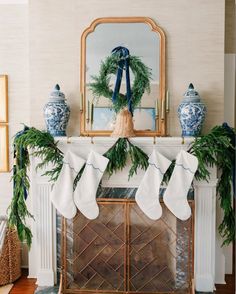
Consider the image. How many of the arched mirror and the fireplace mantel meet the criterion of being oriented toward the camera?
2

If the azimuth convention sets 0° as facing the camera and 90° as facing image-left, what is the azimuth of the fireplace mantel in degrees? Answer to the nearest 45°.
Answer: approximately 0°

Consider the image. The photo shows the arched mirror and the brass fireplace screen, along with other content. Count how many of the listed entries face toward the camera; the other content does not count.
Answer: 2

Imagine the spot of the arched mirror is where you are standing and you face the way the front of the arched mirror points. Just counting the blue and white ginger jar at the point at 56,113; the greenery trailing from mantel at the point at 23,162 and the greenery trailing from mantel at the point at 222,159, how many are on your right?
2

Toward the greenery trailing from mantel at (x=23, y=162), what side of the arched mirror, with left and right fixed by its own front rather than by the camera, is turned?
right
